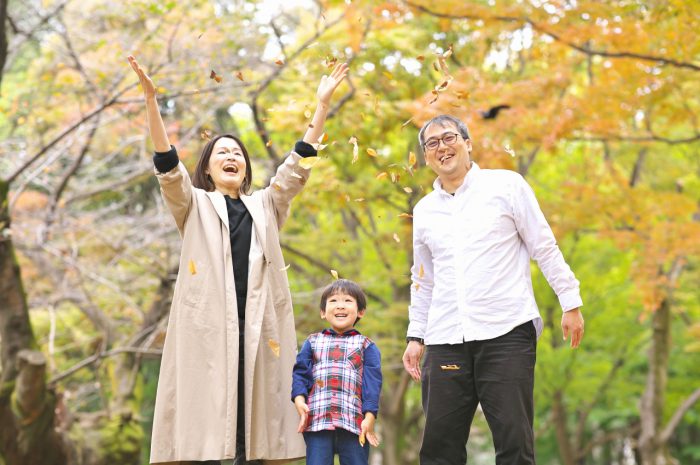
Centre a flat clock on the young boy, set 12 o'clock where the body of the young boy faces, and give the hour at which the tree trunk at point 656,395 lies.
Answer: The tree trunk is roughly at 7 o'clock from the young boy.

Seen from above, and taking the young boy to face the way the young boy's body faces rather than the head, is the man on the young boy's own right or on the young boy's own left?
on the young boy's own left

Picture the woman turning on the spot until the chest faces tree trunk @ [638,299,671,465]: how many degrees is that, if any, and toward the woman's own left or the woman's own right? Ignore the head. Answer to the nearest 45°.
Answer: approximately 135° to the woman's own left

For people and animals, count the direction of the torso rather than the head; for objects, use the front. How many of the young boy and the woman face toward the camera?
2

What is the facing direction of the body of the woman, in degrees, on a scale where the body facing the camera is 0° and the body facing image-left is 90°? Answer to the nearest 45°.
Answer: approximately 0°

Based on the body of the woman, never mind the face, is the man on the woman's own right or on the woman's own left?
on the woman's own left

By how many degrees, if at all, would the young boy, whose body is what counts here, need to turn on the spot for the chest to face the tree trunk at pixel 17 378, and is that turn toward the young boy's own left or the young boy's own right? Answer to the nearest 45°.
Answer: approximately 135° to the young boy's own right
